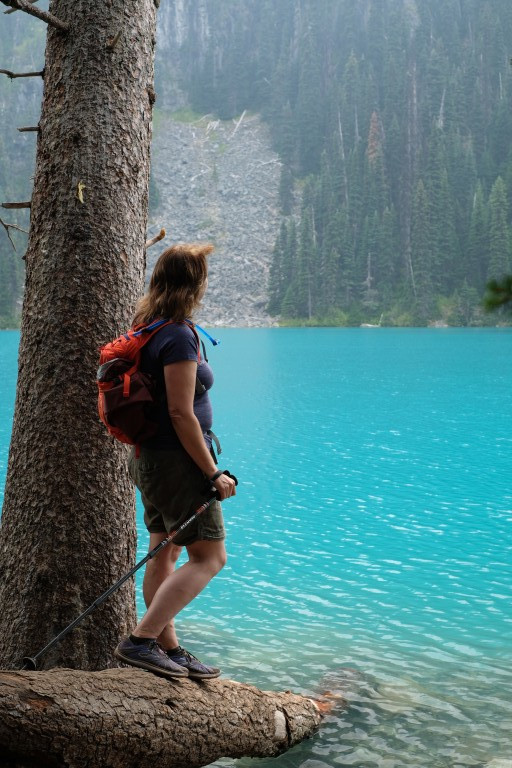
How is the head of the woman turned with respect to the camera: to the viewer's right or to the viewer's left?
to the viewer's right

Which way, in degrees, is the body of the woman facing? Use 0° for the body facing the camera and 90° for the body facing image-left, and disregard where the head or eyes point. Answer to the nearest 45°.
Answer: approximately 270°

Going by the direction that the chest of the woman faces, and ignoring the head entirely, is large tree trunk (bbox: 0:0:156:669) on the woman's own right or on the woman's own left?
on the woman's own left
